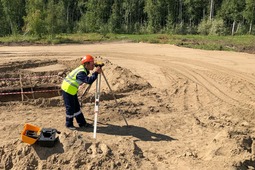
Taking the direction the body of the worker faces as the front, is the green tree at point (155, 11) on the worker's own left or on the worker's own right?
on the worker's own left

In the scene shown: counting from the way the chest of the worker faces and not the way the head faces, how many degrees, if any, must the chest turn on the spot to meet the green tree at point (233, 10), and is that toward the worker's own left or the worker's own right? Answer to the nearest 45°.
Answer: approximately 45° to the worker's own left

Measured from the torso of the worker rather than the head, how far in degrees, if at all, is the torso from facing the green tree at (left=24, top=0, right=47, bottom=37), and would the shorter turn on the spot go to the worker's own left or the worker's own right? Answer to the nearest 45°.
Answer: approximately 90° to the worker's own left

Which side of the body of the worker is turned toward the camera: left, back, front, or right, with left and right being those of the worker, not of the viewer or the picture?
right

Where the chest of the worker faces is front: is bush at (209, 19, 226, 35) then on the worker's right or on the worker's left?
on the worker's left

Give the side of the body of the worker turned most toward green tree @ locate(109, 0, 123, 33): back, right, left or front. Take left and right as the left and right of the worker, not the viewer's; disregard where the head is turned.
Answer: left

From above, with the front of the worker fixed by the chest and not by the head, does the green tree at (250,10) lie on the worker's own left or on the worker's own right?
on the worker's own left

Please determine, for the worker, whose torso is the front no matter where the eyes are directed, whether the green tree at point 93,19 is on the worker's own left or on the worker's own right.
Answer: on the worker's own left

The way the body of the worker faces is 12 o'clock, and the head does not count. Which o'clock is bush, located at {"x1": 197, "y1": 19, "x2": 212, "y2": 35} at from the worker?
The bush is roughly at 10 o'clock from the worker.

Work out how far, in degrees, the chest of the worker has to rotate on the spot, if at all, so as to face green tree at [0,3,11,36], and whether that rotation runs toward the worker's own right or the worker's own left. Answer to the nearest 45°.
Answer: approximately 90° to the worker's own left
